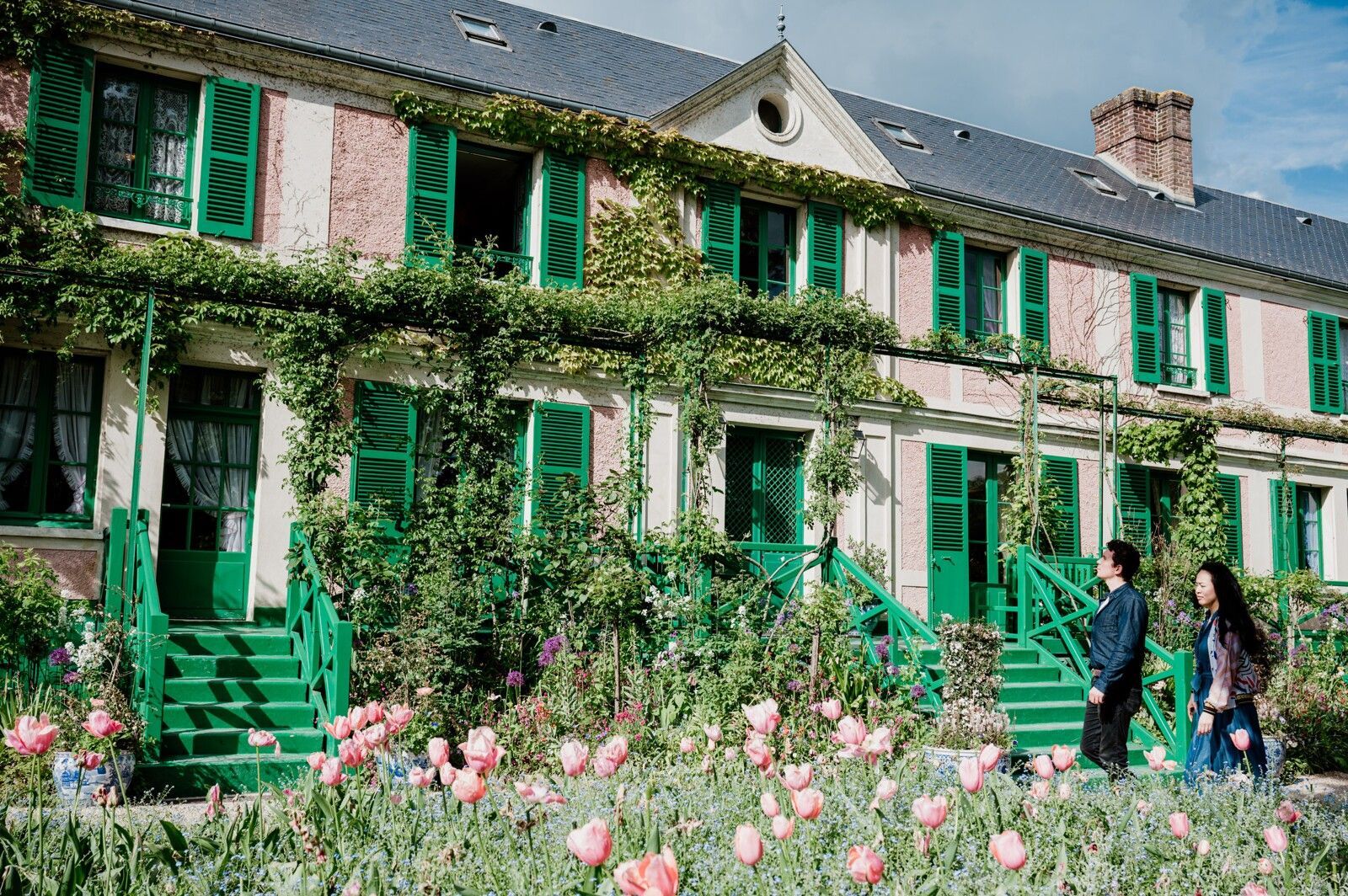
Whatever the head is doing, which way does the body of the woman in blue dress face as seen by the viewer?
to the viewer's left

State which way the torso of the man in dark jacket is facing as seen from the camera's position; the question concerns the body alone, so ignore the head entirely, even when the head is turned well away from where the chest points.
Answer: to the viewer's left

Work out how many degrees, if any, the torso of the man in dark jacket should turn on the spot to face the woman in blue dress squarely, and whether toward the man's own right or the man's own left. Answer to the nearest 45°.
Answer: approximately 135° to the man's own right

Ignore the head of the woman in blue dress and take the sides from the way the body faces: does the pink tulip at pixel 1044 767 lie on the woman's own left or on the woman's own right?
on the woman's own left

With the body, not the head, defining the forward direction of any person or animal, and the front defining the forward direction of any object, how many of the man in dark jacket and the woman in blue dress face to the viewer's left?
2

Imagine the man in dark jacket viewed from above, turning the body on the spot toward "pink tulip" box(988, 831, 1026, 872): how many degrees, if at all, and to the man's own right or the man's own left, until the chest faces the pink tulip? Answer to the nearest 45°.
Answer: approximately 90° to the man's own left

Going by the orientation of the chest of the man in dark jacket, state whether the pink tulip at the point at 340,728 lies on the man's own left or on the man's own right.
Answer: on the man's own left
